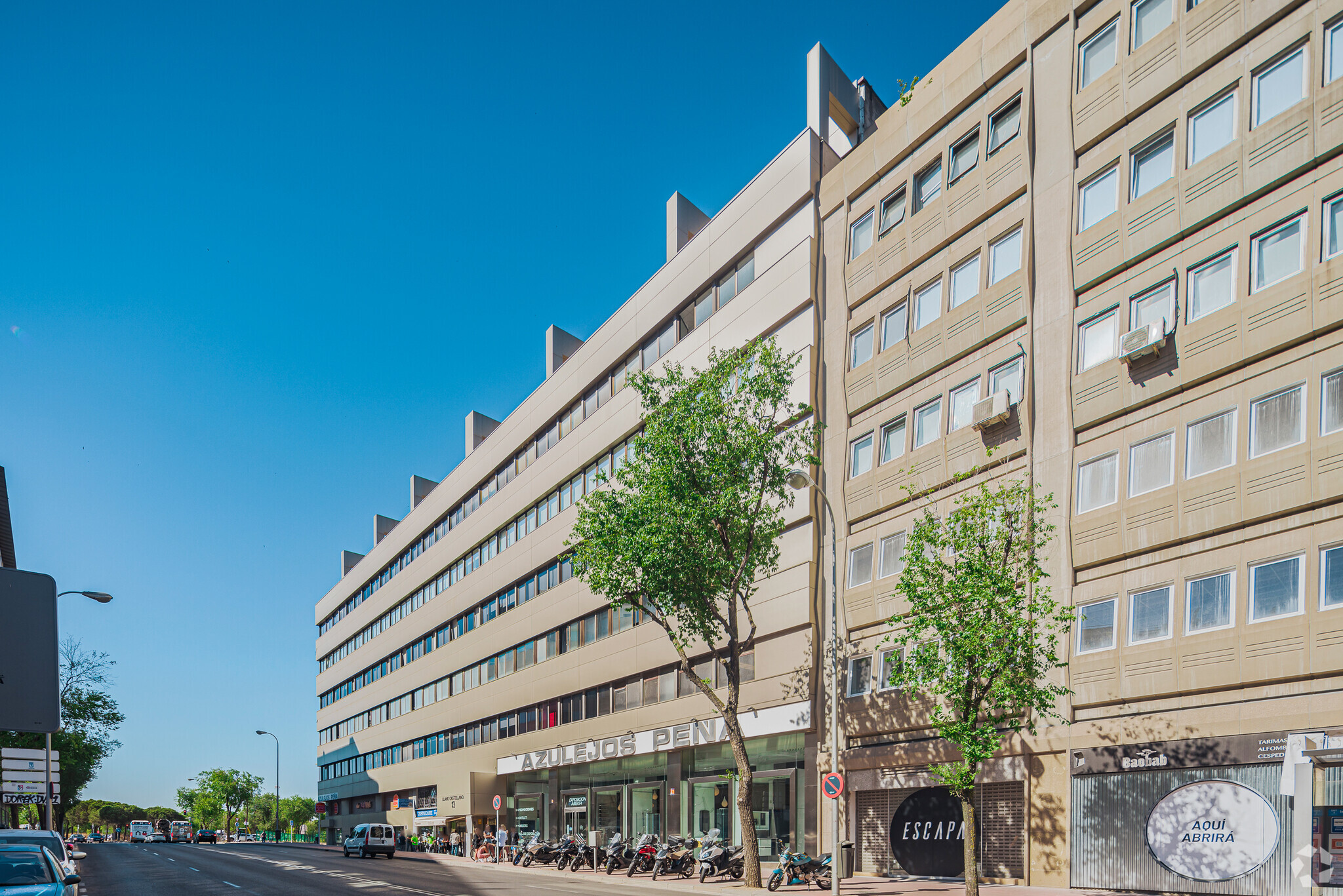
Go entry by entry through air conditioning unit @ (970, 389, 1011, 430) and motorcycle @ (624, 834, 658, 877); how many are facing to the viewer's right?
0

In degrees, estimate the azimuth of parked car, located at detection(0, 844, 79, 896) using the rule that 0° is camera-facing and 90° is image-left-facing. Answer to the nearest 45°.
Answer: approximately 0°

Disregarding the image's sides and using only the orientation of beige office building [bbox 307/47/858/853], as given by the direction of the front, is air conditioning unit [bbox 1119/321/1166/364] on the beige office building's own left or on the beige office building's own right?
on the beige office building's own left

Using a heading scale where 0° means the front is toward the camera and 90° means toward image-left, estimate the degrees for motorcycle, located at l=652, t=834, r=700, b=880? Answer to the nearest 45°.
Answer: approximately 45°

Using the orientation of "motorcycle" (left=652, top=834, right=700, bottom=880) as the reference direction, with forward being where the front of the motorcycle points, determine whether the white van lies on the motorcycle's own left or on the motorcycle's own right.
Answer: on the motorcycle's own right
